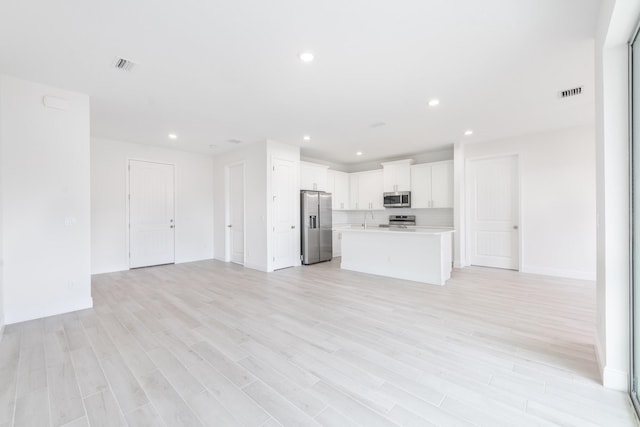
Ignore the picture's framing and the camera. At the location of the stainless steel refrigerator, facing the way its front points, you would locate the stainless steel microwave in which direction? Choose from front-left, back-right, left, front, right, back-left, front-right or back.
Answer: front-left

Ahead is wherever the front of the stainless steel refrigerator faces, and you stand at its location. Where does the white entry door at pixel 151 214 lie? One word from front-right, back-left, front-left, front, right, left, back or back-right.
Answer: back-right

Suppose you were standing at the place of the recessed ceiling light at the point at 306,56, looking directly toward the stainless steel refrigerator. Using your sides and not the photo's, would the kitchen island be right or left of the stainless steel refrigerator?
right

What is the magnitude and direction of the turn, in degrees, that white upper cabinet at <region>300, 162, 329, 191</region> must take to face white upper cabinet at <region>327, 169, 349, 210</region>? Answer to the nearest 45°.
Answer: approximately 90° to its left

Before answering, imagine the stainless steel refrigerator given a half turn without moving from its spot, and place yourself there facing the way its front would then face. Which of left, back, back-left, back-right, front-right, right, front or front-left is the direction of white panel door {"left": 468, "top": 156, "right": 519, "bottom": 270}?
back-right

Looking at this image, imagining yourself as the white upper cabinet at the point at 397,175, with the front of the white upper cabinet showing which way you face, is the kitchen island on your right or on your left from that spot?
on your left

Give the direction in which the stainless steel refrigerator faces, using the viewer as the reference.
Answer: facing the viewer and to the right of the viewer

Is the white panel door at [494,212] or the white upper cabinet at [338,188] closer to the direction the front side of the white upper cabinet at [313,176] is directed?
the white panel door

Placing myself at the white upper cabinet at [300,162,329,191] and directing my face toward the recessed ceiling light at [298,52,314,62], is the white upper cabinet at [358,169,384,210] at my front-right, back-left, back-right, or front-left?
back-left
